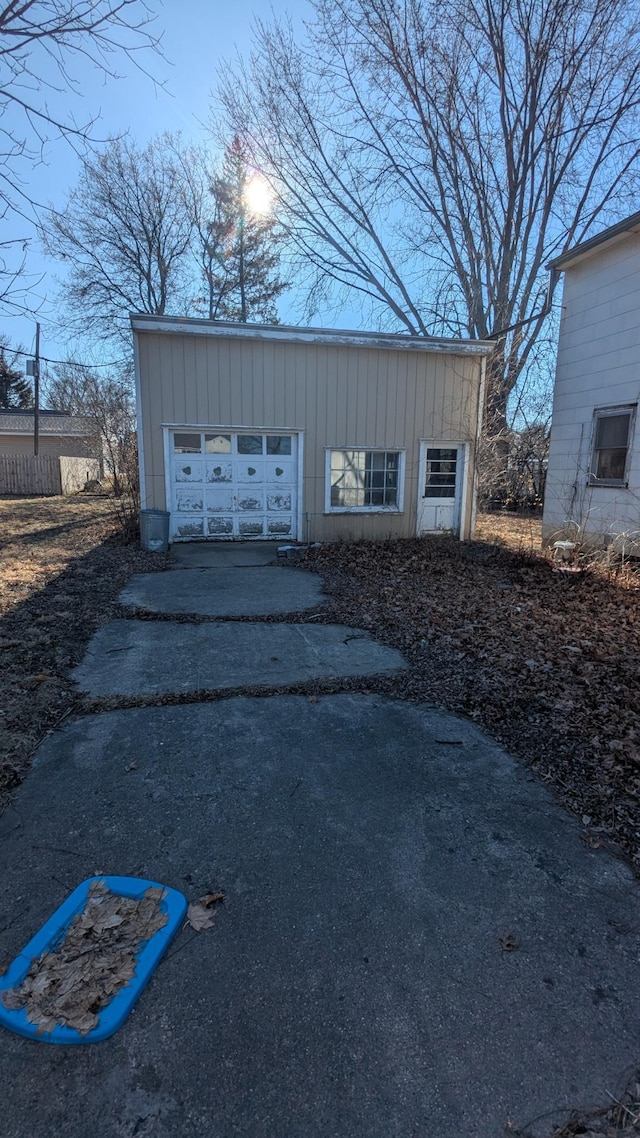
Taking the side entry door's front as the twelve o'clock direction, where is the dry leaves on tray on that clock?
The dry leaves on tray is roughly at 12 o'clock from the side entry door.

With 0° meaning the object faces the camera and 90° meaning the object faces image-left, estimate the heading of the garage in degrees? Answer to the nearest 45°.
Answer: approximately 0°

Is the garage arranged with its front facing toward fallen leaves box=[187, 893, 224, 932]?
yes

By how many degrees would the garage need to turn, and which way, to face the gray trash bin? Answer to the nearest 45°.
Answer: approximately 45° to its right

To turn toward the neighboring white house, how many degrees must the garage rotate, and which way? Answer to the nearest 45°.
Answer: approximately 90° to its left

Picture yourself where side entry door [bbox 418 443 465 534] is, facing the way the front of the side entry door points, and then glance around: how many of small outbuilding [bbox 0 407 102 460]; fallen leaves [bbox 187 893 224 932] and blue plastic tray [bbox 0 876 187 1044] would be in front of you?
2

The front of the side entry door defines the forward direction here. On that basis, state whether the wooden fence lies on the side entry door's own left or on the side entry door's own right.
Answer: on the side entry door's own right

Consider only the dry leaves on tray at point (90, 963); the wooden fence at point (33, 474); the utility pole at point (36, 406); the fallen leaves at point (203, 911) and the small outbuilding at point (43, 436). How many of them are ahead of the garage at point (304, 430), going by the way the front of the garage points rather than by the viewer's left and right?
2

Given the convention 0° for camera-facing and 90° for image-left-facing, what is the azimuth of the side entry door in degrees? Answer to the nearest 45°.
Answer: approximately 0°

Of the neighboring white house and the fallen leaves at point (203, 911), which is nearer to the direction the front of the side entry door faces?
the fallen leaves

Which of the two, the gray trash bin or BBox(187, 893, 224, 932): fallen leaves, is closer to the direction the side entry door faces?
the fallen leaves

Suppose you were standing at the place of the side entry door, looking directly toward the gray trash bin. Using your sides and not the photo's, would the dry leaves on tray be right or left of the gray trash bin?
left

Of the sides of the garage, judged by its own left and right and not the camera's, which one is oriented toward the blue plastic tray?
front

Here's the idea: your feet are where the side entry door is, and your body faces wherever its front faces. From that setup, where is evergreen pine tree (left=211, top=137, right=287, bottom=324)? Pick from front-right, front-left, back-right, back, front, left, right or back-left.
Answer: back-right
